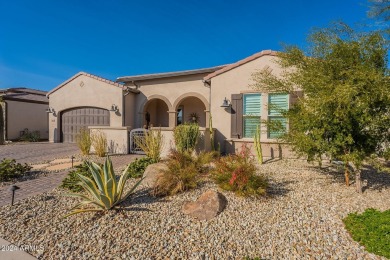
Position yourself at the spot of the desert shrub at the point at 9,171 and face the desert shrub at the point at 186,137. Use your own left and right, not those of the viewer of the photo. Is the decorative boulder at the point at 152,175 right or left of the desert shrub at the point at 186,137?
right

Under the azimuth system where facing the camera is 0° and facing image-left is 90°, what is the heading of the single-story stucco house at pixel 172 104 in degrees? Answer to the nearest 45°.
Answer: approximately 0°

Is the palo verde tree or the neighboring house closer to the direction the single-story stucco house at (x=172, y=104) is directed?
the palo verde tree

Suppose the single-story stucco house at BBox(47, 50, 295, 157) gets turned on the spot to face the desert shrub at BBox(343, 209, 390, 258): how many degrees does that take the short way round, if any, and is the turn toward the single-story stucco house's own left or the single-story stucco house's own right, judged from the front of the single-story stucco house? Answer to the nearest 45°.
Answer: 0° — it already faces it

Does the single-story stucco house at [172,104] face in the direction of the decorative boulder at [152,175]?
yes

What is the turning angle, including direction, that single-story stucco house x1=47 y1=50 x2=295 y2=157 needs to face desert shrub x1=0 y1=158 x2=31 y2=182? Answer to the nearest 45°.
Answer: approximately 45° to its right

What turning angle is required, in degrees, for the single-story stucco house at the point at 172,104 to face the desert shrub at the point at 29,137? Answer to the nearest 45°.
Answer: approximately 135° to its right

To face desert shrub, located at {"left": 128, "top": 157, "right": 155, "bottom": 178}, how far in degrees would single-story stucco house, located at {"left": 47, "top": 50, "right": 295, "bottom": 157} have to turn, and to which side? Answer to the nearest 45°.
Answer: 0° — it already faces it

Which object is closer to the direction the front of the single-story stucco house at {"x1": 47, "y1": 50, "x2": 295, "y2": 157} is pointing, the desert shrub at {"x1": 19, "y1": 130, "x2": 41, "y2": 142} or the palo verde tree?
the palo verde tree

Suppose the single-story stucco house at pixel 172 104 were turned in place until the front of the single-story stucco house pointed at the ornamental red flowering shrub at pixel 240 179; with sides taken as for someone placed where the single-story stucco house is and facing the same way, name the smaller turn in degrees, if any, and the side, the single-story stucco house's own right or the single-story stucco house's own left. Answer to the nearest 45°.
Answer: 0° — it already faces it

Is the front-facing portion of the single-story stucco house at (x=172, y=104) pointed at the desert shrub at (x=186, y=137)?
yes

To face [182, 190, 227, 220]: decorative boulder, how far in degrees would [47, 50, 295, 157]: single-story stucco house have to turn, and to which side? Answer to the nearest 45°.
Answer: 0° — it already faces it
